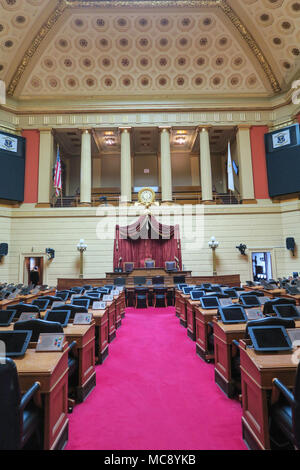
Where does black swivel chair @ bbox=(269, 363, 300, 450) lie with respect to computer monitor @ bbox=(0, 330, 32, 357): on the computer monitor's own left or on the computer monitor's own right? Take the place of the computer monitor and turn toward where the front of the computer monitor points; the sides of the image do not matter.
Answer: on the computer monitor's own left

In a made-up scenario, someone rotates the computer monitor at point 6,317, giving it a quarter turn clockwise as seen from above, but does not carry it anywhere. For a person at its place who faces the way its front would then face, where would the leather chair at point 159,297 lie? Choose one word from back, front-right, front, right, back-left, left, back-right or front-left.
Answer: back-right

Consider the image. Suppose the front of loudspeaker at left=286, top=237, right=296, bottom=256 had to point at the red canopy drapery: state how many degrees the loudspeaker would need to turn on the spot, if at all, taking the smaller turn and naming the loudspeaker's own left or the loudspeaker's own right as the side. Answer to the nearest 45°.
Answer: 0° — it already faces it

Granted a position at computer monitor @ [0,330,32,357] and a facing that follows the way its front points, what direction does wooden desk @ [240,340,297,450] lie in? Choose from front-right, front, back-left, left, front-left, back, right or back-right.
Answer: front-left

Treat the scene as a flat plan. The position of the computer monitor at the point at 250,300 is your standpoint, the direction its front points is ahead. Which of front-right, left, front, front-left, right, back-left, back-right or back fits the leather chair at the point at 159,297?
back-right

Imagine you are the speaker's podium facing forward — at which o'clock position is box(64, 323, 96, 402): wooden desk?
The wooden desk is roughly at 12 o'clock from the speaker's podium.
